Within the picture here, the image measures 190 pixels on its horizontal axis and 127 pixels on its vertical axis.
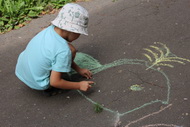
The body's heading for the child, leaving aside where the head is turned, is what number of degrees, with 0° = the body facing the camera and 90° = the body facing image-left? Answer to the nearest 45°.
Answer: approximately 270°

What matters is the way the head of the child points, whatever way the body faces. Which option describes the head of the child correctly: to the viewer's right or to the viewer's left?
to the viewer's right
